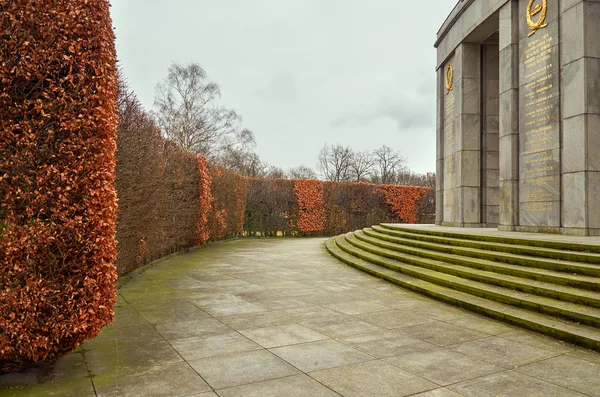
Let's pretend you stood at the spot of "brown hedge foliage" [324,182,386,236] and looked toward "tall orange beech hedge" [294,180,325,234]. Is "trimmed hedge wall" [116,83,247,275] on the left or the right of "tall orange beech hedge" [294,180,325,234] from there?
left

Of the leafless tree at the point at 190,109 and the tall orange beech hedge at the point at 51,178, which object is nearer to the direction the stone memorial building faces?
the tall orange beech hedge

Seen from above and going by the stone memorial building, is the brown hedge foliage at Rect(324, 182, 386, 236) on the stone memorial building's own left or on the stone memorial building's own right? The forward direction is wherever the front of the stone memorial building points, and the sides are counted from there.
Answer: on the stone memorial building's own right

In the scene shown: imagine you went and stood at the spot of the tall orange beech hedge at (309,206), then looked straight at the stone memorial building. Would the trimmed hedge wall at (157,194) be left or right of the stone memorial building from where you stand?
right

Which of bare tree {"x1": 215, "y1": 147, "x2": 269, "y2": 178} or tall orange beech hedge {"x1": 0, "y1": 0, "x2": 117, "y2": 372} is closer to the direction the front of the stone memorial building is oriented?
the tall orange beech hedge

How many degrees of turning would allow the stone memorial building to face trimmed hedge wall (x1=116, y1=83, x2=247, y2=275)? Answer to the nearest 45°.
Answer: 0° — it already faces it

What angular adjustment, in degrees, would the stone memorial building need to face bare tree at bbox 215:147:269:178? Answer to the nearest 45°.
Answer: approximately 90° to its right

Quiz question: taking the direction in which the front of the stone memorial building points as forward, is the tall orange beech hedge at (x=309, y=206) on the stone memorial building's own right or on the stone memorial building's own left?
on the stone memorial building's own right

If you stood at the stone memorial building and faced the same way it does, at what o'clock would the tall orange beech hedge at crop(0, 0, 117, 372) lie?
The tall orange beech hedge is roughly at 11 o'clock from the stone memorial building.

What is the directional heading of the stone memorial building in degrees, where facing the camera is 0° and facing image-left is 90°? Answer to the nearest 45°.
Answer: approximately 45°

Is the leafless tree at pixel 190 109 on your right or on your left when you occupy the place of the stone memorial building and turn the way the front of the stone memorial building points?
on your right

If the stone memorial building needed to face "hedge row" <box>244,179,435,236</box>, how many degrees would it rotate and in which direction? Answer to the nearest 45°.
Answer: approximately 90° to its right
